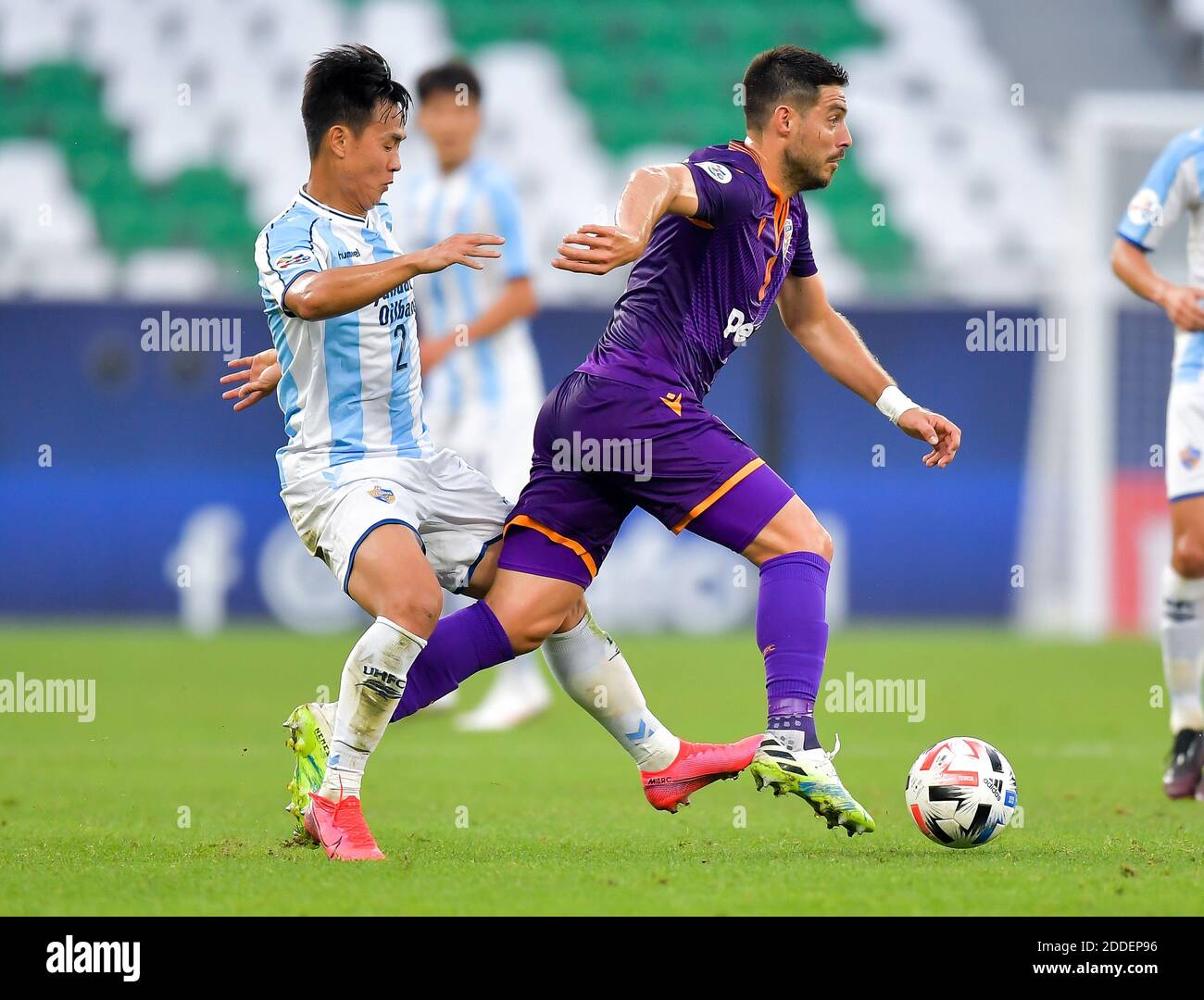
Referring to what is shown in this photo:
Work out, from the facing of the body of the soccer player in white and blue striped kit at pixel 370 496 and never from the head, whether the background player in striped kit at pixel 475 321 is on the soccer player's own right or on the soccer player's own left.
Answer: on the soccer player's own left

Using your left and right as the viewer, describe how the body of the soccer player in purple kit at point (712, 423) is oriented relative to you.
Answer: facing to the right of the viewer

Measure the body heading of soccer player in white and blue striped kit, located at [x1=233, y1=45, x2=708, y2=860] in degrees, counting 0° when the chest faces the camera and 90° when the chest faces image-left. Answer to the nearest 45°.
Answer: approximately 315°

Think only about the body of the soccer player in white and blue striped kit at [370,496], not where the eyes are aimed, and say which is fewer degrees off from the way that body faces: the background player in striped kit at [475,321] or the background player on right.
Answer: the background player on right

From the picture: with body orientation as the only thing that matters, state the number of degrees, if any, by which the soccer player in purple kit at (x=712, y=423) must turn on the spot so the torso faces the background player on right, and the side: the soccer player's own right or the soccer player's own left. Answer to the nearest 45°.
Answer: approximately 45° to the soccer player's own left
